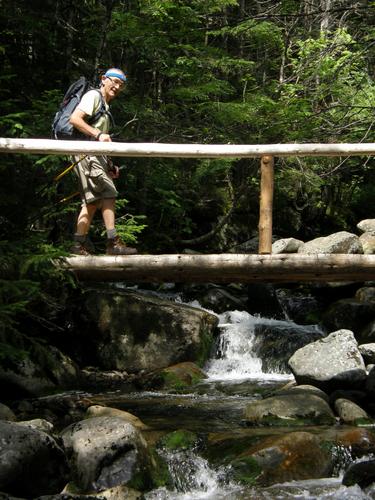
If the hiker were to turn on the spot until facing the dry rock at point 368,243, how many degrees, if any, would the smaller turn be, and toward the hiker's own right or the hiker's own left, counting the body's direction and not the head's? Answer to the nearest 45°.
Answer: approximately 45° to the hiker's own left

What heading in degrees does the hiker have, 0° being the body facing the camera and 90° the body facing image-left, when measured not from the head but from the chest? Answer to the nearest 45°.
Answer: approximately 270°

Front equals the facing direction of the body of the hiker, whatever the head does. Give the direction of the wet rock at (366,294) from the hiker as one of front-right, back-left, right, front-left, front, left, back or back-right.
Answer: front-left

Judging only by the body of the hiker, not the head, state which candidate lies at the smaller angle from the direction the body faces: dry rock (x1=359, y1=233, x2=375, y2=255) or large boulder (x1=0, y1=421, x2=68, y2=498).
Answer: the dry rock

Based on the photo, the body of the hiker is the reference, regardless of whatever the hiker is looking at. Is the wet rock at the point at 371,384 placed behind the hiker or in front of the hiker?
in front

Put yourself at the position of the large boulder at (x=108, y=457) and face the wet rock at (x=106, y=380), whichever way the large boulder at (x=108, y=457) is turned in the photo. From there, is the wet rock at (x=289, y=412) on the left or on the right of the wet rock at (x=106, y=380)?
right

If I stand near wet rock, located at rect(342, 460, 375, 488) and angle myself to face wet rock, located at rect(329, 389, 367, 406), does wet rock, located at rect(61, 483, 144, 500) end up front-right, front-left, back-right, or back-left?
back-left
